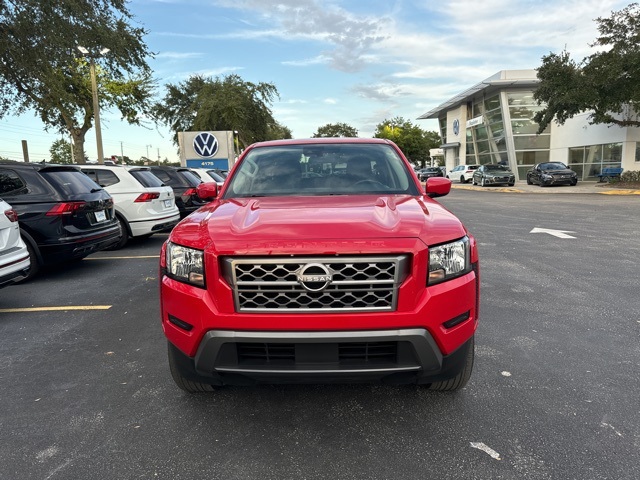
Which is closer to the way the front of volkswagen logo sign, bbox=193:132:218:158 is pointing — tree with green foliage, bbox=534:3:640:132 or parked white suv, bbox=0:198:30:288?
the parked white suv

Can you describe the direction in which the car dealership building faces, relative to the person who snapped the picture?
facing the viewer and to the left of the viewer

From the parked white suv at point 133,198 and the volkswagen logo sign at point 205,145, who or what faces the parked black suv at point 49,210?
the volkswagen logo sign

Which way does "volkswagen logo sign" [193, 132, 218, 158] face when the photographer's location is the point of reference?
facing the viewer

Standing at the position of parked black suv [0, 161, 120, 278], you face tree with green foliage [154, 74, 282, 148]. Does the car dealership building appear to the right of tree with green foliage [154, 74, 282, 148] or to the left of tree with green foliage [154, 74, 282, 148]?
right

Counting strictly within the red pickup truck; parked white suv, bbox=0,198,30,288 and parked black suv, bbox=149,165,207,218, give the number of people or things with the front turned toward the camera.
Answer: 1

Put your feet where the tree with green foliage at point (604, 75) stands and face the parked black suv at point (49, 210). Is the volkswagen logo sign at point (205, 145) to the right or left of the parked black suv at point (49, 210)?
right

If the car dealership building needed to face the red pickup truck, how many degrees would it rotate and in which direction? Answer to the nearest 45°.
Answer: approximately 45° to its left

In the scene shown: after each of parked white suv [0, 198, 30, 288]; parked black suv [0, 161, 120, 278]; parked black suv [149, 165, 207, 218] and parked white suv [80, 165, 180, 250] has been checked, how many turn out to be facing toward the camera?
0

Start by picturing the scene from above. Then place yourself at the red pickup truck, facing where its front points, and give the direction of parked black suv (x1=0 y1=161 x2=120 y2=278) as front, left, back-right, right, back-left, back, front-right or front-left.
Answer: back-right

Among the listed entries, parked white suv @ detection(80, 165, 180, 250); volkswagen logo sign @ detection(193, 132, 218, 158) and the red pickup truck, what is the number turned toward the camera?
2

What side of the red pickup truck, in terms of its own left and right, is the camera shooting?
front

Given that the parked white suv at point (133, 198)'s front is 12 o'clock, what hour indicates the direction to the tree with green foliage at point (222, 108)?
The tree with green foliage is roughly at 2 o'clock from the parked white suv.

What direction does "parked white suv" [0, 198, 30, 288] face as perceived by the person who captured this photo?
facing away from the viewer and to the left of the viewer

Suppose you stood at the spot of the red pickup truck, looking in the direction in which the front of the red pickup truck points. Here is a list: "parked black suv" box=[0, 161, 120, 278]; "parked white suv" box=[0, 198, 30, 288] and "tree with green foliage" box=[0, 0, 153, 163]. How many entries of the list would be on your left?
0

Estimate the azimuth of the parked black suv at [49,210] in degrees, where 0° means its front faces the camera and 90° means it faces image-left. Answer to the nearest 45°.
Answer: approximately 135°

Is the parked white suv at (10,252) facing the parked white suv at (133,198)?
no

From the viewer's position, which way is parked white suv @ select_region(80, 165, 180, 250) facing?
facing away from the viewer and to the left of the viewer
